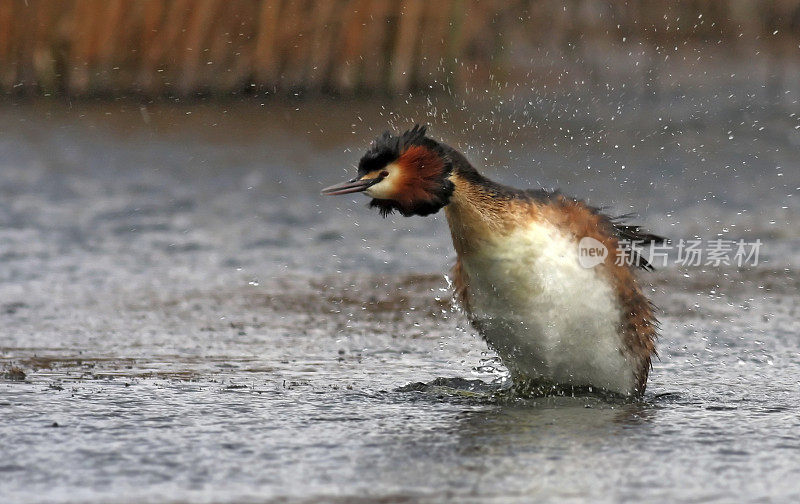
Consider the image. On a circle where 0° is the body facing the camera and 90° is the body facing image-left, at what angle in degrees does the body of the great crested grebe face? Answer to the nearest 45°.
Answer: approximately 45°
